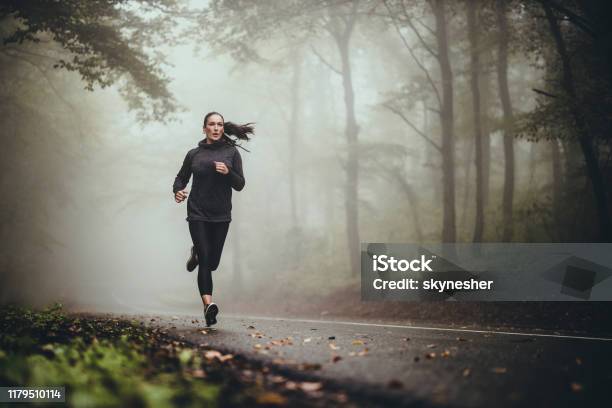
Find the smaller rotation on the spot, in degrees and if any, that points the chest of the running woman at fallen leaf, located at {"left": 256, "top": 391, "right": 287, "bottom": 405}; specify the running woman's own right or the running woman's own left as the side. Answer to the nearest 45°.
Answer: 0° — they already face it

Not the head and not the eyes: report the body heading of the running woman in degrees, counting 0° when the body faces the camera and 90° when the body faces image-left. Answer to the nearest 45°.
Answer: approximately 0°

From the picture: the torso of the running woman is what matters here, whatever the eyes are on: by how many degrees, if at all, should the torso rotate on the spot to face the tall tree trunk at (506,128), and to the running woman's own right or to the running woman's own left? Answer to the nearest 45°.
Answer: approximately 135° to the running woman's own left

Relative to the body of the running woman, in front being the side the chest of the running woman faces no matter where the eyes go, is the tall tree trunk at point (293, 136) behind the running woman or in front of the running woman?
behind

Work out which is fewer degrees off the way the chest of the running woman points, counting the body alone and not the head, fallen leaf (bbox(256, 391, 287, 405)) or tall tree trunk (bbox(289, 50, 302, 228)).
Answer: the fallen leaf

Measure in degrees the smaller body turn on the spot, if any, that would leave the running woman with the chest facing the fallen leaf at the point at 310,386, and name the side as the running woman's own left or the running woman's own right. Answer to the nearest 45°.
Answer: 0° — they already face it

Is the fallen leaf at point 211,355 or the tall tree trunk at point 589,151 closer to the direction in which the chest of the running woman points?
the fallen leaf

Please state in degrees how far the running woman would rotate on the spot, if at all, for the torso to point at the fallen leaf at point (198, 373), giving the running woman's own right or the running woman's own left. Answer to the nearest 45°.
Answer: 0° — they already face it

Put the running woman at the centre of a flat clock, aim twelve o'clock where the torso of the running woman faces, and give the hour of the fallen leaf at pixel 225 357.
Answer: The fallen leaf is roughly at 12 o'clock from the running woman.
